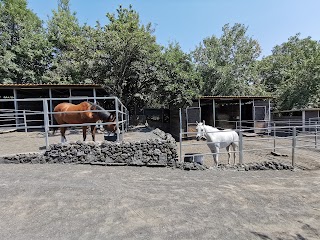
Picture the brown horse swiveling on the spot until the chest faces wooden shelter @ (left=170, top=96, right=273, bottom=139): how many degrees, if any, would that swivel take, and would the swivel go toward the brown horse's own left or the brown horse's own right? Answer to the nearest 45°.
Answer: approximately 45° to the brown horse's own left

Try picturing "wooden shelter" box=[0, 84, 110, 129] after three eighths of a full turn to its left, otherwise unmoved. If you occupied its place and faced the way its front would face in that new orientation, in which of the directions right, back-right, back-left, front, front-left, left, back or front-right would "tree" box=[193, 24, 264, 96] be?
front-right

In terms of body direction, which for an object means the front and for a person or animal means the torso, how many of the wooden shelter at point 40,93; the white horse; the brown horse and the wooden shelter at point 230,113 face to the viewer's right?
1

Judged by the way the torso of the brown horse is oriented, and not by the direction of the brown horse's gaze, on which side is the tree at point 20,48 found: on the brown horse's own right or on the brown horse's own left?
on the brown horse's own left

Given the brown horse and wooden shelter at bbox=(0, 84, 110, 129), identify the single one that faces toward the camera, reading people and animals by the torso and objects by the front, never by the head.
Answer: the wooden shelter

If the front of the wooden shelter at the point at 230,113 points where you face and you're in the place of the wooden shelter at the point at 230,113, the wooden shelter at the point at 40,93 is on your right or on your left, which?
on your right

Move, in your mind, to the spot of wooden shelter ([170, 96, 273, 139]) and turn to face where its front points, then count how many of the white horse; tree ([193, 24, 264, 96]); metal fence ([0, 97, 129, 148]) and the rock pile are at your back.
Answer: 1

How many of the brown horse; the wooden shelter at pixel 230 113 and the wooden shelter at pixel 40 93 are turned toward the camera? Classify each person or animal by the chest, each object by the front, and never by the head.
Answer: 2

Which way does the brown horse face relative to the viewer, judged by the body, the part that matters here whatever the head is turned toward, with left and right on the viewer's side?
facing to the right of the viewer

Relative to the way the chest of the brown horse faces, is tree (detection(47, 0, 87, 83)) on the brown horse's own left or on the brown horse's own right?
on the brown horse's own left

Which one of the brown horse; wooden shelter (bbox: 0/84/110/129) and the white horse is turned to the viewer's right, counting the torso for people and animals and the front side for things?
the brown horse

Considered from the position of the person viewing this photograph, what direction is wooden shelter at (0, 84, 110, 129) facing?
facing the viewer

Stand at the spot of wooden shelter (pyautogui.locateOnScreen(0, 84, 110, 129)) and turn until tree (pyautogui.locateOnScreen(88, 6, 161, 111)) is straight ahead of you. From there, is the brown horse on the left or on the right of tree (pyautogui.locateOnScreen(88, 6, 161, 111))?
right

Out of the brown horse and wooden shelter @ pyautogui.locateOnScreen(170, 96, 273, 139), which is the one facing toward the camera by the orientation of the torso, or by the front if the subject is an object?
the wooden shelter
